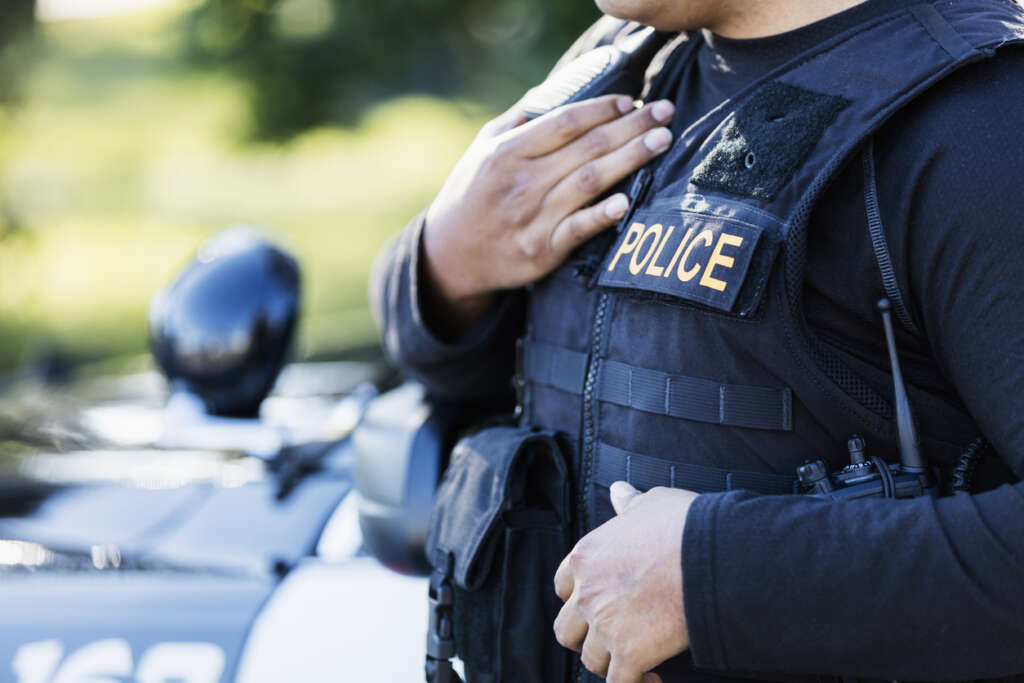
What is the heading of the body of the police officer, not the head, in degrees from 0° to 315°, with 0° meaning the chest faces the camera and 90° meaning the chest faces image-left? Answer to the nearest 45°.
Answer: approximately 45°

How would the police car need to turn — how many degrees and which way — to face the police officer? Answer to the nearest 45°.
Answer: approximately 90° to its left

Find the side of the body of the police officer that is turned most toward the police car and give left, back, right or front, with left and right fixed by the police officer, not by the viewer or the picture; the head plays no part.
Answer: right
